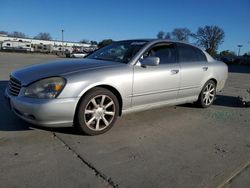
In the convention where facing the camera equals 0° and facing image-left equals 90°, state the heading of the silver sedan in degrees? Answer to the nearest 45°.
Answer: approximately 45°
